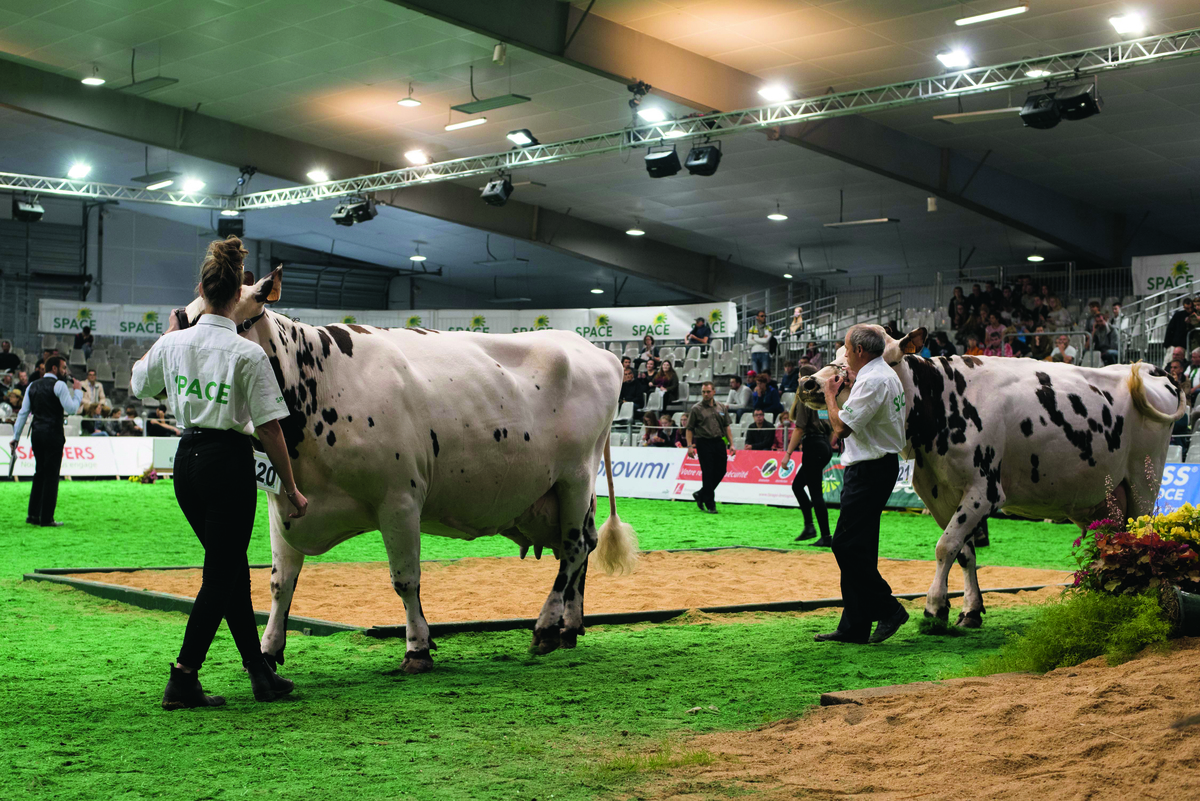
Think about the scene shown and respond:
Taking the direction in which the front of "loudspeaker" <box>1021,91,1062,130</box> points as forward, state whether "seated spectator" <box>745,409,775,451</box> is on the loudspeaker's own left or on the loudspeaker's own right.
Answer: on the loudspeaker's own right

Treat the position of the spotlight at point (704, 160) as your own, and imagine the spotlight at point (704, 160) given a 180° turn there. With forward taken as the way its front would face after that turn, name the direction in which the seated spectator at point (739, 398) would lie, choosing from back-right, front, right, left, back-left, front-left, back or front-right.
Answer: front-left

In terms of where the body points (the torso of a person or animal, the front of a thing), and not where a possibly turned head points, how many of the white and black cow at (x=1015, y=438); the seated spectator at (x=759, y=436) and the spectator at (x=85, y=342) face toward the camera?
2

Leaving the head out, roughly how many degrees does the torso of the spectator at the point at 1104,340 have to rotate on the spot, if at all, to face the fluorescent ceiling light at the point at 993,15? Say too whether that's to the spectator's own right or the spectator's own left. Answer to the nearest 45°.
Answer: approximately 45° to the spectator's own left

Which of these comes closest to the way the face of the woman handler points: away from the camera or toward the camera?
away from the camera

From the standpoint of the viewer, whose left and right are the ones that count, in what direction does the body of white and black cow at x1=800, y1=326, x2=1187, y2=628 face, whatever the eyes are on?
facing to the left of the viewer

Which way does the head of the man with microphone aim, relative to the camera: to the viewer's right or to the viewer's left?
to the viewer's right

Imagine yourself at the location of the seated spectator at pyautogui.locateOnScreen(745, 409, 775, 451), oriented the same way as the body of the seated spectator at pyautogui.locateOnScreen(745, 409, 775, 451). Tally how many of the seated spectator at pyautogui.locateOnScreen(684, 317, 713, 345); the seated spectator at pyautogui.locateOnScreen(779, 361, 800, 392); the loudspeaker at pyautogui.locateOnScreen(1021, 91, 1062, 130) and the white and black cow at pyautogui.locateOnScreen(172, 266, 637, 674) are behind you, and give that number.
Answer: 2
